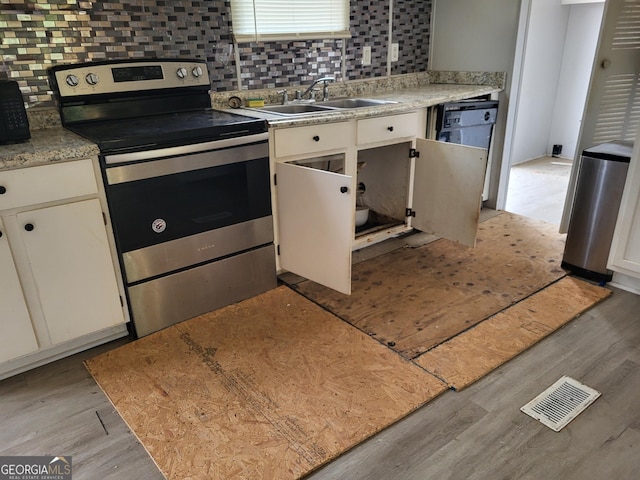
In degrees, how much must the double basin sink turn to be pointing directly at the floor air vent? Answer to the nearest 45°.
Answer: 0° — it already faces it

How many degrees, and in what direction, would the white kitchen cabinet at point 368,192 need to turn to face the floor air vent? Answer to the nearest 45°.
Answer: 0° — it already faces it

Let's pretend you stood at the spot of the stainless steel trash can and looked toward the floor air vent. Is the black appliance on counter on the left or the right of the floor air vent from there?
right

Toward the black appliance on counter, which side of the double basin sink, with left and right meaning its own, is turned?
right

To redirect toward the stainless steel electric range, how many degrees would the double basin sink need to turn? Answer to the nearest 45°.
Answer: approximately 90° to its right

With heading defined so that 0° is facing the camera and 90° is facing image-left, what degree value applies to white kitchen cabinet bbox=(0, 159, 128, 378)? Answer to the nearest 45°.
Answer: approximately 0°

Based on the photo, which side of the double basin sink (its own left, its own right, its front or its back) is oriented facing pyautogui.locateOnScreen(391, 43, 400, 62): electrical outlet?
left

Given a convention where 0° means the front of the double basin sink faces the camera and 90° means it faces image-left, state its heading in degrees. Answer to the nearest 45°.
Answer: approximately 315°

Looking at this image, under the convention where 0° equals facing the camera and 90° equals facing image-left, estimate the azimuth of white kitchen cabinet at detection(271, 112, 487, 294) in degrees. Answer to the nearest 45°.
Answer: approximately 315°

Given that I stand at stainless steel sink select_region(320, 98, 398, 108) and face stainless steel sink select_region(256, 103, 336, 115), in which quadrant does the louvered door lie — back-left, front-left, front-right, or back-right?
back-left

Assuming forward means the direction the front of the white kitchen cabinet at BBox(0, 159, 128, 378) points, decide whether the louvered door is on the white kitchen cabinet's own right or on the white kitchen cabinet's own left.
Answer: on the white kitchen cabinet's own left
